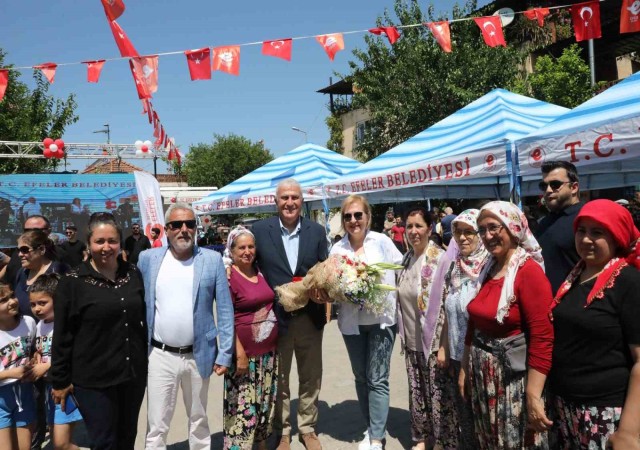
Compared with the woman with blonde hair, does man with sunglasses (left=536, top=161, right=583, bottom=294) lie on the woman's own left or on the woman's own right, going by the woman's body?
on the woman's own left

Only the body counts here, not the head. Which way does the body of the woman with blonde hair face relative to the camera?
toward the camera

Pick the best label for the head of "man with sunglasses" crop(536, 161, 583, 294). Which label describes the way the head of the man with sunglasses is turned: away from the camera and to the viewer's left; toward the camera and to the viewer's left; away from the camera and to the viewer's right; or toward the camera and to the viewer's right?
toward the camera and to the viewer's left

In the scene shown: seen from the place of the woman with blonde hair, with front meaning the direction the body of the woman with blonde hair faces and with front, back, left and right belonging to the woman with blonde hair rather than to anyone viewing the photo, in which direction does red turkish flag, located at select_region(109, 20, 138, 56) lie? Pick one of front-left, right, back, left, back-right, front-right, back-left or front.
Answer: back-right

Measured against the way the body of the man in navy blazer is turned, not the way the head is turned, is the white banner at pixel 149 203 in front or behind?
behind

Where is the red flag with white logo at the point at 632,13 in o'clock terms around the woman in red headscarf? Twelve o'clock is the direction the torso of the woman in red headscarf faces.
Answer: The red flag with white logo is roughly at 5 o'clock from the woman in red headscarf.

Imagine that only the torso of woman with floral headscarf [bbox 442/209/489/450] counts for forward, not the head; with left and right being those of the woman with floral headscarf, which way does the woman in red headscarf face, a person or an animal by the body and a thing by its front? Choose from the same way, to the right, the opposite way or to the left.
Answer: the same way

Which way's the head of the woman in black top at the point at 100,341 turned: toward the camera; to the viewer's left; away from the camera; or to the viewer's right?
toward the camera

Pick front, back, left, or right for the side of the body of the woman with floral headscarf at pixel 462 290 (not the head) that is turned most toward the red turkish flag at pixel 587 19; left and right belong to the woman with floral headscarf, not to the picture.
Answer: back

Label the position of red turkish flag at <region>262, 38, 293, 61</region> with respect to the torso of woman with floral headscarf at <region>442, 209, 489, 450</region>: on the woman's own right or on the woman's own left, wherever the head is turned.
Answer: on the woman's own right

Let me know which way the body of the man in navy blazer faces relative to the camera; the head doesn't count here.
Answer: toward the camera

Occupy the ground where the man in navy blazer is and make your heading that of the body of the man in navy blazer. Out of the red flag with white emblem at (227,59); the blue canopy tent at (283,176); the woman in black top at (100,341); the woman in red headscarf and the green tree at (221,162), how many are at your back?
3

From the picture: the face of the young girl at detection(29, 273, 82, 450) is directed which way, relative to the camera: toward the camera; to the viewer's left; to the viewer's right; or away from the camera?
toward the camera

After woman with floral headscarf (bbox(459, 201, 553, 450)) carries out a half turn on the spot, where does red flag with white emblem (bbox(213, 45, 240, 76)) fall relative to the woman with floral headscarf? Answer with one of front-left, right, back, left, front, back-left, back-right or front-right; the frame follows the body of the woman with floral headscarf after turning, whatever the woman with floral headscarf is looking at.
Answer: left

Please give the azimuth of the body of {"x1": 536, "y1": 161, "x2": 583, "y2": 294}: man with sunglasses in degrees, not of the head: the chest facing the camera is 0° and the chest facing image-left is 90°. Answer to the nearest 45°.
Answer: approximately 45°

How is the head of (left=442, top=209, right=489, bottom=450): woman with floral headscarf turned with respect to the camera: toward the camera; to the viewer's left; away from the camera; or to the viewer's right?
toward the camera

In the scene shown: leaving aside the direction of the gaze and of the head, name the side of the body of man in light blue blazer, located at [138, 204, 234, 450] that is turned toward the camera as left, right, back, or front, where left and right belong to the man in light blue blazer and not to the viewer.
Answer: front

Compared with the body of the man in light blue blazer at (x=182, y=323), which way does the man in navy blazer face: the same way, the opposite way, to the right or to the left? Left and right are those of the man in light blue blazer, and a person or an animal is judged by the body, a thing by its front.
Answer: the same way
